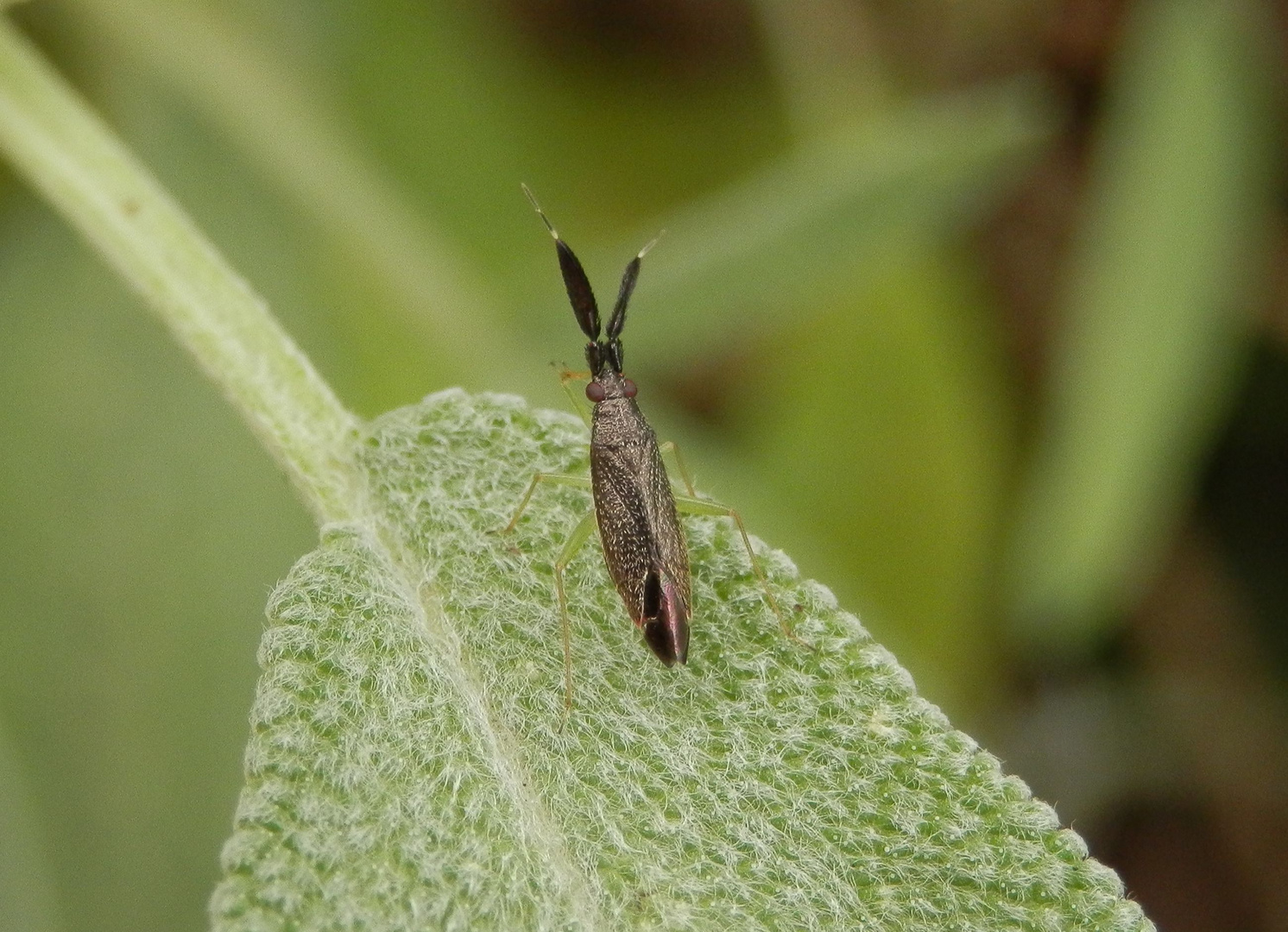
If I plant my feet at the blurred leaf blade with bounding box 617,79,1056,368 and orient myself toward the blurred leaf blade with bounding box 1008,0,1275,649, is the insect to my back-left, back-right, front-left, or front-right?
back-right

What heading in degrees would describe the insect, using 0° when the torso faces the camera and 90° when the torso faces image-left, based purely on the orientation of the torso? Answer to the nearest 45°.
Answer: approximately 180°
